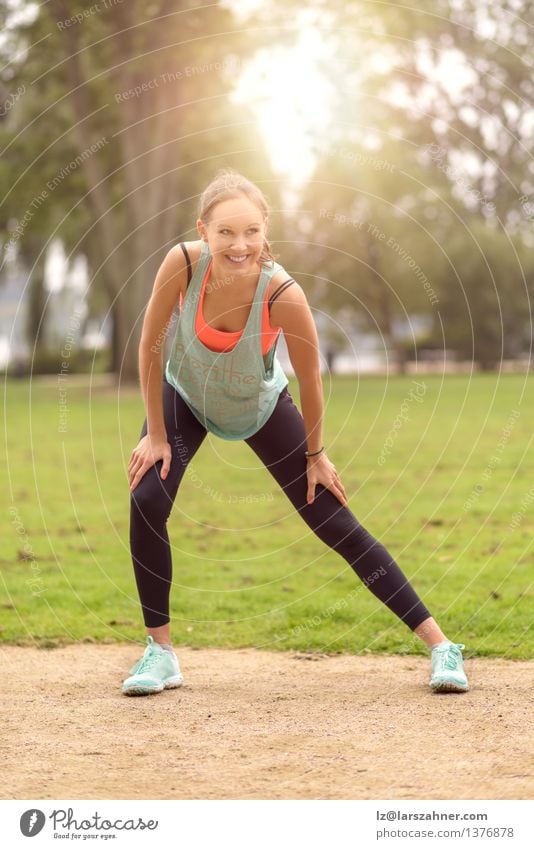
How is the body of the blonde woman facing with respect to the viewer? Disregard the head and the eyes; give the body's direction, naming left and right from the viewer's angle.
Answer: facing the viewer
